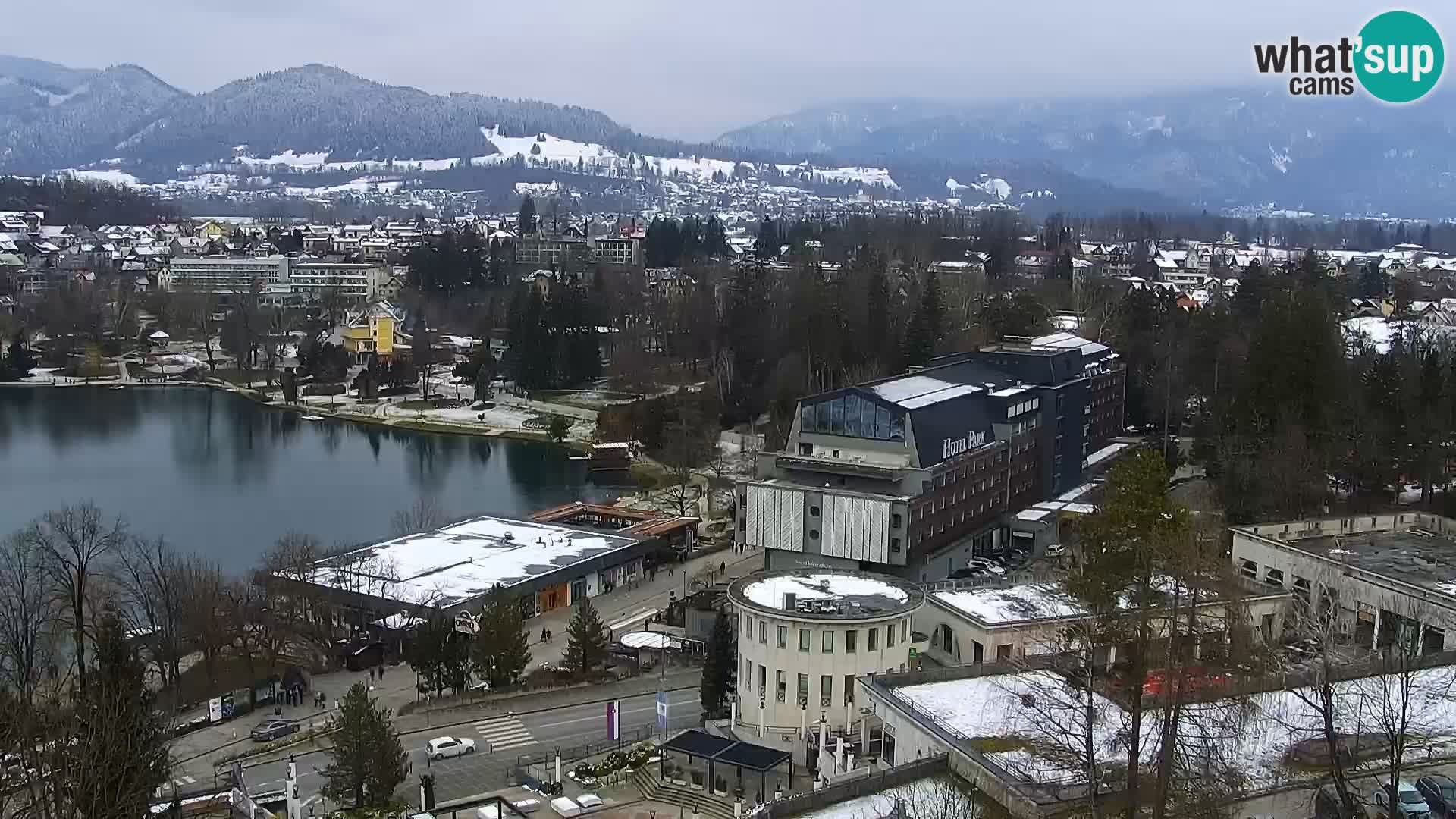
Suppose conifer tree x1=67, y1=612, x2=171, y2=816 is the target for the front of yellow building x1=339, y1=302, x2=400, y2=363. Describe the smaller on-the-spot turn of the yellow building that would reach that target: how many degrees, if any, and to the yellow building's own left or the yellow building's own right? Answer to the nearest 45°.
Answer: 0° — it already faces it

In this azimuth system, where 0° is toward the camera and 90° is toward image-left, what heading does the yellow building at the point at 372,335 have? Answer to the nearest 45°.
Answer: approximately 0°

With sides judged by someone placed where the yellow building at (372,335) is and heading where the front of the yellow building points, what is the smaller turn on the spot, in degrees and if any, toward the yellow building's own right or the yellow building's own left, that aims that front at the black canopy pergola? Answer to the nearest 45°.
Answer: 0° — it already faces it

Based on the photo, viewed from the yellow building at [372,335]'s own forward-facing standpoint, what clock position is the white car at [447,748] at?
The white car is roughly at 12 o'clock from the yellow building.

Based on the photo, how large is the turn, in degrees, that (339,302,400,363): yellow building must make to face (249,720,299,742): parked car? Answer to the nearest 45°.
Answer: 0° — it already faces it

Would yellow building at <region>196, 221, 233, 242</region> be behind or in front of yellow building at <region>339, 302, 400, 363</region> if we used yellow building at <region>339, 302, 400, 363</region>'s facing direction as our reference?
behind

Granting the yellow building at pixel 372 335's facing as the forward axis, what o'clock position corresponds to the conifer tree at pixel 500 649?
The conifer tree is roughly at 12 o'clock from the yellow building.

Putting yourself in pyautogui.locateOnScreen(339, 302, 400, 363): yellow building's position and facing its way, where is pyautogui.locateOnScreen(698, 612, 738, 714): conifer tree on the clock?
The conifer tree is roughly at 12 o'clock from the yellow building.

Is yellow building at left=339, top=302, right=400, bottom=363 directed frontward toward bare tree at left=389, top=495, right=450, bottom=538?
yes
